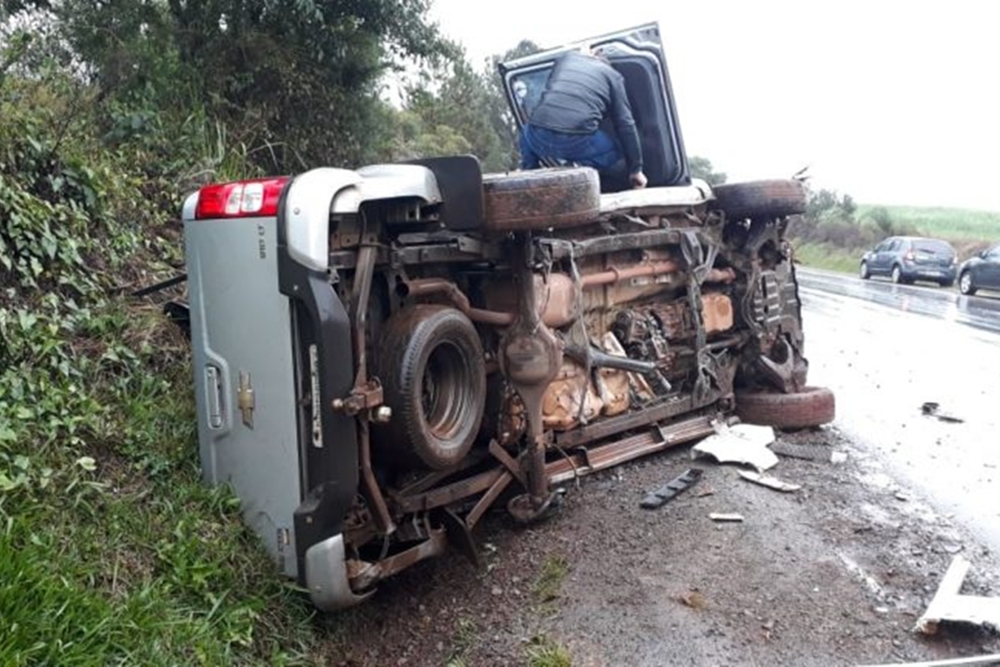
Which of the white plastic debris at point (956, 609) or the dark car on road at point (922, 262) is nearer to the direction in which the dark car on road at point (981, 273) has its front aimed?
the dark car on road

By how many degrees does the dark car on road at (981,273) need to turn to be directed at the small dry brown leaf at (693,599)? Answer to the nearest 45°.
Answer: approximately 135° to its left

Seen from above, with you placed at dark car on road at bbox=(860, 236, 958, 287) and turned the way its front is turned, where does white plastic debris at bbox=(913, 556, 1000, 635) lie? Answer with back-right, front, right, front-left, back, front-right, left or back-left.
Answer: back-left

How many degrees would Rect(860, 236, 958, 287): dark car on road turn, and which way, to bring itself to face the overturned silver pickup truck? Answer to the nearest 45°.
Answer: approximately 135° to its left

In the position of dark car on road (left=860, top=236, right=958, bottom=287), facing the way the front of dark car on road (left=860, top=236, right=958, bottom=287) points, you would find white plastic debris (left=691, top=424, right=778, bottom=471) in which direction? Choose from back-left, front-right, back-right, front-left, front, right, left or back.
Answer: back-left

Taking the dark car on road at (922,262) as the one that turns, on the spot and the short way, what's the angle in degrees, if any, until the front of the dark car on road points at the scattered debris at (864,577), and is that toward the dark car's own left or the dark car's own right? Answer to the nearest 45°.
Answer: approximately 135° to the dark car's own left

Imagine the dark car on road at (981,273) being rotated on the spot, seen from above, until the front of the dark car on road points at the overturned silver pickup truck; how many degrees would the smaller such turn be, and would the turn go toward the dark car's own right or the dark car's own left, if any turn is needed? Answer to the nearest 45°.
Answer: approximately 135° to the dark car's own left

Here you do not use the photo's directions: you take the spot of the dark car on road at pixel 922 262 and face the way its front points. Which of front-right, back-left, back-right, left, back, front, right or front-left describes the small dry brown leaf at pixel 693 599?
back-left

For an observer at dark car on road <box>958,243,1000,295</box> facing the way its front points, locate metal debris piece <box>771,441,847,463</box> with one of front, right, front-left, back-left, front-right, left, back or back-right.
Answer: back-left
